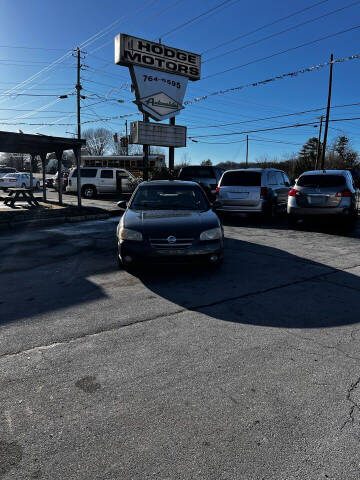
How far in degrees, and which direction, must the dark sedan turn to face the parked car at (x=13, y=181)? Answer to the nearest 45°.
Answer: approximately 135° to its right

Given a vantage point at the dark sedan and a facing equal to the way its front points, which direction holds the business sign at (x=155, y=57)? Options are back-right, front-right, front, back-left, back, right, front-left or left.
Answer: back

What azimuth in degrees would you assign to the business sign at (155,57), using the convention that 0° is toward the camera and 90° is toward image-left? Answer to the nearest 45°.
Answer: approximately 315°

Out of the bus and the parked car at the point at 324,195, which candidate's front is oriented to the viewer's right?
the bus

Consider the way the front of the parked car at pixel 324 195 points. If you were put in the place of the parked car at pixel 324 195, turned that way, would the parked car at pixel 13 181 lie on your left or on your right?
on your left

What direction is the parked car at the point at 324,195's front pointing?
away from the camera
